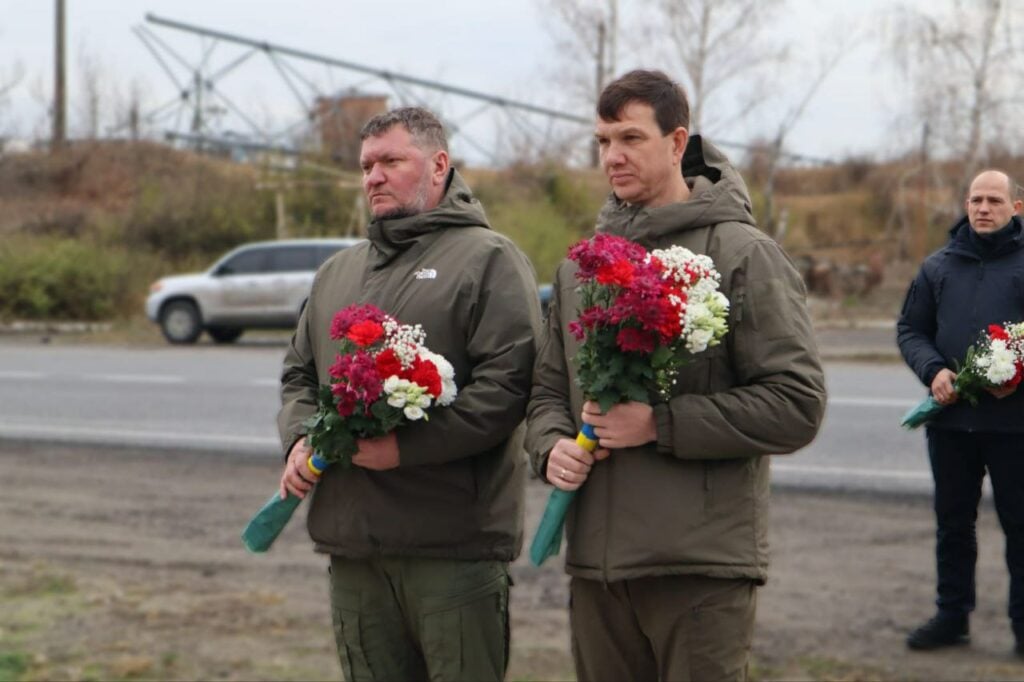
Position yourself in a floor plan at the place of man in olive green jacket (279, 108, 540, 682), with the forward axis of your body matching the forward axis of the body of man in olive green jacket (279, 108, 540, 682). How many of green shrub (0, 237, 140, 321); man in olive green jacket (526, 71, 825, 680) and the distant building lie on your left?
1

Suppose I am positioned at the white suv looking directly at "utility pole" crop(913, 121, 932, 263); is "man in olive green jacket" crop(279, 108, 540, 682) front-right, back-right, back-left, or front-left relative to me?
back-right

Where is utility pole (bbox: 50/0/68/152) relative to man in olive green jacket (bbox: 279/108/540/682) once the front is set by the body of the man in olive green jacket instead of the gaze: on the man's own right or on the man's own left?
on the man's own right

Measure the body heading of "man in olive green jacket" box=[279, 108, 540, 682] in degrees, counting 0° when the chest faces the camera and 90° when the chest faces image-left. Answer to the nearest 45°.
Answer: approximately 45°

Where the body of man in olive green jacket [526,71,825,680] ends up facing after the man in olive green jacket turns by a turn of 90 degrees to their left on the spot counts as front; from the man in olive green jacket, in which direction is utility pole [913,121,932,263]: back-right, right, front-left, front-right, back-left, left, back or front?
back-left

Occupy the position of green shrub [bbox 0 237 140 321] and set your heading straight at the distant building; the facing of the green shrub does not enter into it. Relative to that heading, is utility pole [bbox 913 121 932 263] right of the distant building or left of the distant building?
right

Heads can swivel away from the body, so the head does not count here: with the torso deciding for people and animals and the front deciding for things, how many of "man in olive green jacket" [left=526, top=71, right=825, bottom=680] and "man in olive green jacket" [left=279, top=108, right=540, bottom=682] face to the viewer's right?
0

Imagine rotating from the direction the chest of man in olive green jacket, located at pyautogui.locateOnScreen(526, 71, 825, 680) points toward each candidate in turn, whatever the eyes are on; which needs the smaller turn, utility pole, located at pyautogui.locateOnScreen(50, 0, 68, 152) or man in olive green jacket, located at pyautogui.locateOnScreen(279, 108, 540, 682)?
the man in olive green jacket

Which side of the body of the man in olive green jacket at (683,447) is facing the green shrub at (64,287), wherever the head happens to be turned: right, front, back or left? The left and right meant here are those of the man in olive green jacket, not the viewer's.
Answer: right

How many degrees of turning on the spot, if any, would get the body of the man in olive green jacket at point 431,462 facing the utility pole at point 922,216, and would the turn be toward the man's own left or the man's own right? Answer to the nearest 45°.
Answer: approximately 180°

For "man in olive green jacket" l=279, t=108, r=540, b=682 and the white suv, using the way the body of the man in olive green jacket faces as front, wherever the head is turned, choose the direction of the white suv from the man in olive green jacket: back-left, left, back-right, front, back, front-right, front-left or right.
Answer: back-right

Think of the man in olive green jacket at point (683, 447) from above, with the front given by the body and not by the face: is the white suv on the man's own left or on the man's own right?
on the man's own right

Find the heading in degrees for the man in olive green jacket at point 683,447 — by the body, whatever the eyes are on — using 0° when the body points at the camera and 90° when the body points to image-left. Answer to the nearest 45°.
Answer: approximately 45°

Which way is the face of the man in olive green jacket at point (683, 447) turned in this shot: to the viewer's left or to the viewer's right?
to the viewer's left
